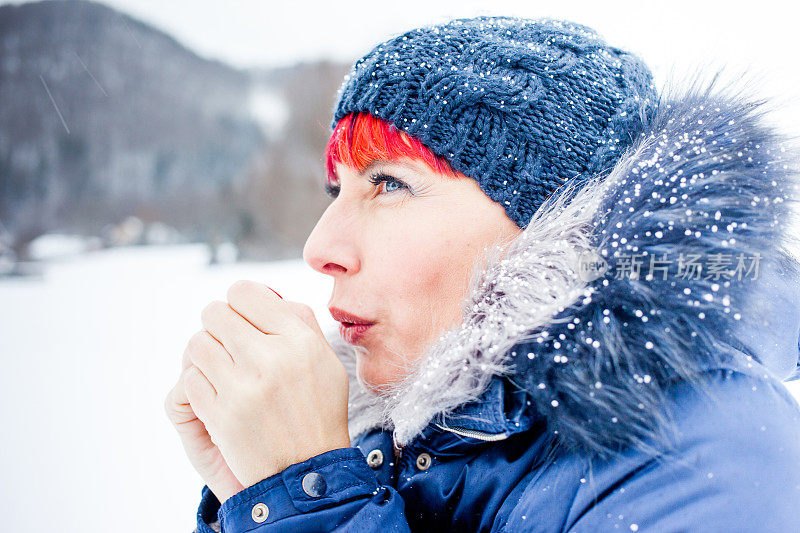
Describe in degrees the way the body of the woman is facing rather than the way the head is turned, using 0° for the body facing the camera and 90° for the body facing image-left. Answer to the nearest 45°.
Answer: approximately 90°

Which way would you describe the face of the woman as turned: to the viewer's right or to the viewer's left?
to the viewer's left
